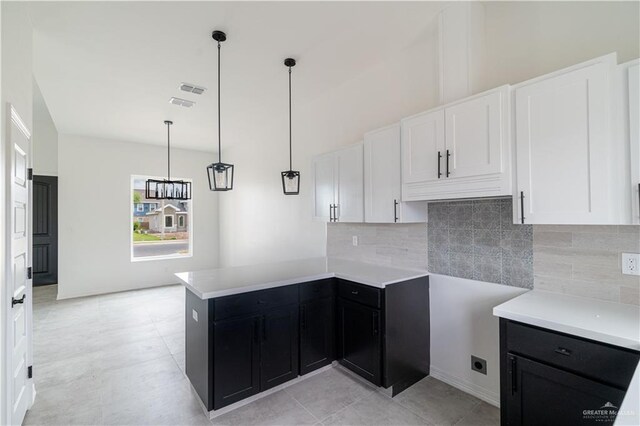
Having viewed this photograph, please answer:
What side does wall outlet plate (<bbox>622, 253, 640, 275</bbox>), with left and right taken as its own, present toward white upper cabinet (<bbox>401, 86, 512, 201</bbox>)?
right

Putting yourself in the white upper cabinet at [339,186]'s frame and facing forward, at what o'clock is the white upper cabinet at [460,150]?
the white upper cabinet at [460,150] is roughly at 9 o'clock from the white upper cabinet at [339,186].

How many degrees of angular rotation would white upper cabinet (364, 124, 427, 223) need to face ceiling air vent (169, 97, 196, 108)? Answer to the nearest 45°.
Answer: approximately 45° to its right

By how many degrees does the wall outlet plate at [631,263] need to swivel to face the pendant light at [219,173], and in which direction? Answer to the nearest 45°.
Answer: approximately 45° to its right

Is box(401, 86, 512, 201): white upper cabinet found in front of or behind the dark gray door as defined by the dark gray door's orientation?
in front

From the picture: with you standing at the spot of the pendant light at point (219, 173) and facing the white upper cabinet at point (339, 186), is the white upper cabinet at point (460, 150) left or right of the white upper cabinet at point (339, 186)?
right

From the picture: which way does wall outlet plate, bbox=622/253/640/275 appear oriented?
toward the camera

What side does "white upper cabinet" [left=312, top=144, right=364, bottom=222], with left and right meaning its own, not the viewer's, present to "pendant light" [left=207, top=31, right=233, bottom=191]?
front

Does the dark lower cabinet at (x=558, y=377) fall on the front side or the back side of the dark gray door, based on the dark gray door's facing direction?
on the front side
